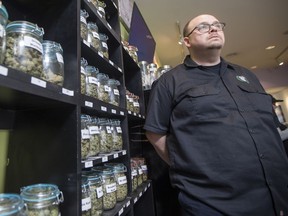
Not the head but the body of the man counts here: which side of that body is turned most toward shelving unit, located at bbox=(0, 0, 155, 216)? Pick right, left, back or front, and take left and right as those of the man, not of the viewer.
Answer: right

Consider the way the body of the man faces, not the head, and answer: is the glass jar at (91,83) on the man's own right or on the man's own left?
on the man's own right

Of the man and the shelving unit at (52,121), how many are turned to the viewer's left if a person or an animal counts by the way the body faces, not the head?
0

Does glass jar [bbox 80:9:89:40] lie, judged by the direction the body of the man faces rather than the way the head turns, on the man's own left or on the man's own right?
on the man's own right

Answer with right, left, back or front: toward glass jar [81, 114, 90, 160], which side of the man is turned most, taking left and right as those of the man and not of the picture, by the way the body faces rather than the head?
right

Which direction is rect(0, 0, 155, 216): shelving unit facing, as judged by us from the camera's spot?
facing the viewer and to the right of the viewer

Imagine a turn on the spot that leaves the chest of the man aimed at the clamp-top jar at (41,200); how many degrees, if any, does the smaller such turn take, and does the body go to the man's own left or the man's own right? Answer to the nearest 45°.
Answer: approximately 90° to the man's own right

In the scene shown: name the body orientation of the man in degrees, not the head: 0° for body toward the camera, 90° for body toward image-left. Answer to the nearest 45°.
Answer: approximately 315°
